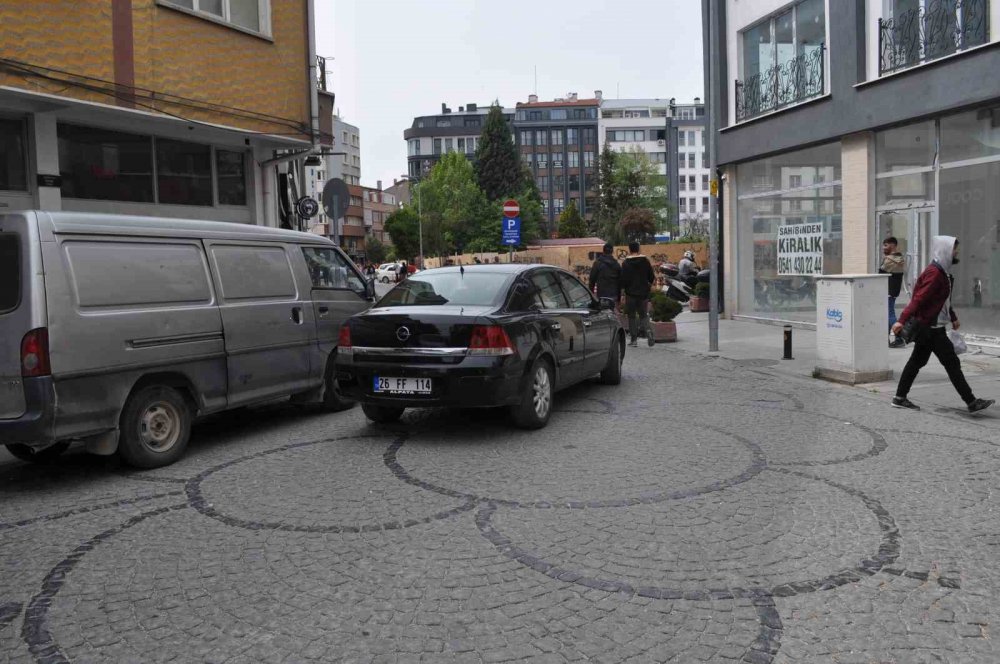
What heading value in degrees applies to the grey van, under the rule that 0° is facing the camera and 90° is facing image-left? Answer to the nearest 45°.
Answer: approximately 225°

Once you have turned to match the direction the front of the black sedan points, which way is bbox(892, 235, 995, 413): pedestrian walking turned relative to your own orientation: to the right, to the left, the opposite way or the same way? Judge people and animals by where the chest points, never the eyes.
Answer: to the right

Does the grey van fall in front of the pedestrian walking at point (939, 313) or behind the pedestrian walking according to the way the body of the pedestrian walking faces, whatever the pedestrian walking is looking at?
behind

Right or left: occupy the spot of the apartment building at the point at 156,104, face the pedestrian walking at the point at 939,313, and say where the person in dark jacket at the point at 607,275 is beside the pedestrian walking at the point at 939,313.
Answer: left

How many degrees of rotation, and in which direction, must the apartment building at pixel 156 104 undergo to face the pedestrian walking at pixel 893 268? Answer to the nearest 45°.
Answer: approximately 45° to its left

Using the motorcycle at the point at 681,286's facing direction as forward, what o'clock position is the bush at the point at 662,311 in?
The bush is roughly at 3 o'clock from the motorcycle.

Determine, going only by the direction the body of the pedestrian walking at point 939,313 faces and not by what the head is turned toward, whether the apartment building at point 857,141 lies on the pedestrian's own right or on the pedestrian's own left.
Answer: on the pedestrian's own left

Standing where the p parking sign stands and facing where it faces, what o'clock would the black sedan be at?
The black sedan is roughly at 12 o'clock from the p parking sign.

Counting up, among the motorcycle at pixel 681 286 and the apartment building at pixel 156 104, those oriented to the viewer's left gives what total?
1

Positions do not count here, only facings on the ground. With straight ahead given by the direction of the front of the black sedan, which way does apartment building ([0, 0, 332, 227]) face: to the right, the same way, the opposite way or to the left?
to the right

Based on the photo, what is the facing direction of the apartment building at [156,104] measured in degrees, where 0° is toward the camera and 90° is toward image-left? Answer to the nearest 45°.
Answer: approximately 315°
